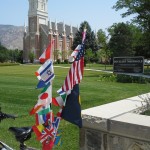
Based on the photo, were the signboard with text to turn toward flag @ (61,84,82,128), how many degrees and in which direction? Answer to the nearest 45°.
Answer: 0° — it already faces it

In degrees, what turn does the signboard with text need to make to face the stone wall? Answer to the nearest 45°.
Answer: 0° — it already faces it

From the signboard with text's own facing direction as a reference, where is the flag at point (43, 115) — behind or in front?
in front

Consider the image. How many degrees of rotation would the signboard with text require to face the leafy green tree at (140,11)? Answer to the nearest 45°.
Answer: approximately 180°

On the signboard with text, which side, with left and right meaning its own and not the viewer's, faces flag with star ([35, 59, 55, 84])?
front

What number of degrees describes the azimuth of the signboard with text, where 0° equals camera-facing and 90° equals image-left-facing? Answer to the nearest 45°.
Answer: approximately 0°

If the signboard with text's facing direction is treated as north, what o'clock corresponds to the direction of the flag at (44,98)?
The flag is roughly at 12 o'clock from the signboard with text.

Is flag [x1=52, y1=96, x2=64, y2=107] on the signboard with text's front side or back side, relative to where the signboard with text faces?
on the front side

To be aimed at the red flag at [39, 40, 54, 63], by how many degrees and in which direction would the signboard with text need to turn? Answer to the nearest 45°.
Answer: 0° — it already faces it
